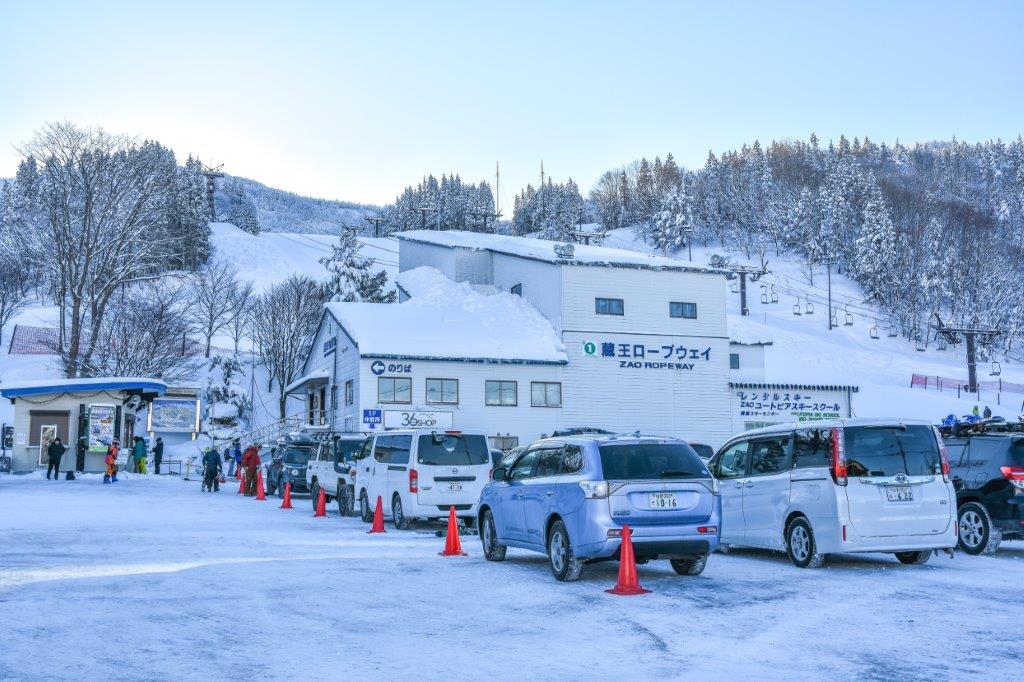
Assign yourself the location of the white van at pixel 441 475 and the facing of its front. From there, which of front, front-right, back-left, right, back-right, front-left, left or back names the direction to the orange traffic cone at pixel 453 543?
back-left

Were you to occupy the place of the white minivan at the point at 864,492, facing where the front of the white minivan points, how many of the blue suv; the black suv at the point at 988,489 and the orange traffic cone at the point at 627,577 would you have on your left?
2

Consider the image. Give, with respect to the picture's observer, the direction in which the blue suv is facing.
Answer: facing away from the viewer and to the left of the viewer

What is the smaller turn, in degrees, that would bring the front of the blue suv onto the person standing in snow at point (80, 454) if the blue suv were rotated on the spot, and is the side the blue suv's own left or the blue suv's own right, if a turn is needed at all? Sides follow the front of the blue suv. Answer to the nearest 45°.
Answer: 0° — it already faces them

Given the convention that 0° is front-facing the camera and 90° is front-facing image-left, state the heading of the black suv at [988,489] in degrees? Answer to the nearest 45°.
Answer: approximately 135°

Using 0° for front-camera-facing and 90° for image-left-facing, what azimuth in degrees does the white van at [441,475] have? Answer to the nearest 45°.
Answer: approximately 135°

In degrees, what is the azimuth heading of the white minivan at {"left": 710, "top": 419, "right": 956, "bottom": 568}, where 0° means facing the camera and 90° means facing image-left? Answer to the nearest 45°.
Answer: approximately 135°

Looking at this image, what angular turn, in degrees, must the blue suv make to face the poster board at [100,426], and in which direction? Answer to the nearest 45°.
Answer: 0° — it already faces it
